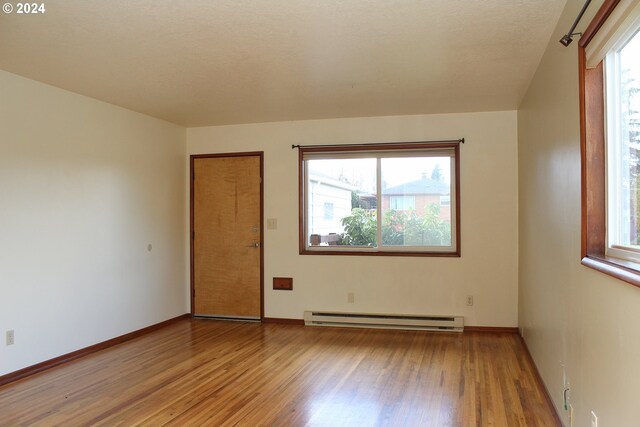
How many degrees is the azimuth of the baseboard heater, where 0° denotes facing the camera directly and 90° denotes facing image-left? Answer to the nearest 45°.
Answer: approximately 0°

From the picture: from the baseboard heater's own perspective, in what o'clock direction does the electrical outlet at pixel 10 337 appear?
The electrical outlet is roughly at 2 o'clock from the baseboard heater.

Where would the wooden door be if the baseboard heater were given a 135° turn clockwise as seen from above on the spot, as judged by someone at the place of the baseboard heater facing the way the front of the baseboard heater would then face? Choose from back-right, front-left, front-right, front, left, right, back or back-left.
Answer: front-left
